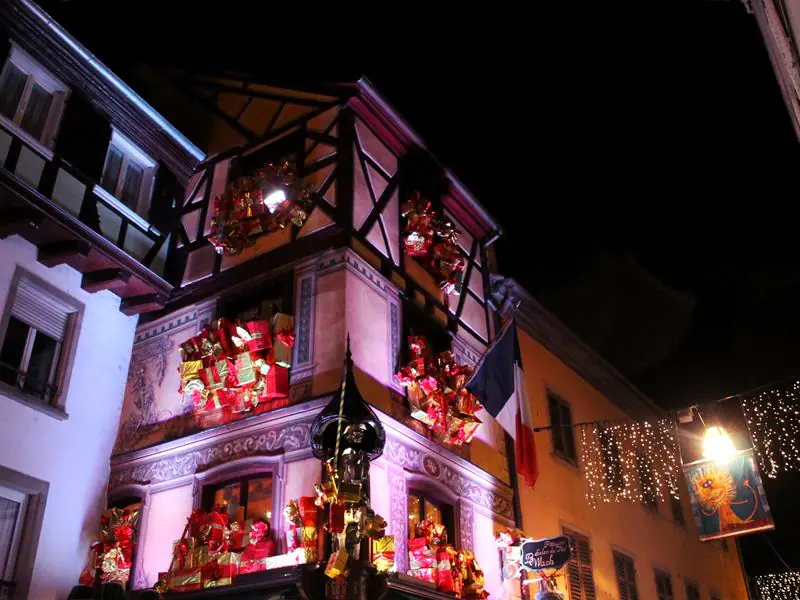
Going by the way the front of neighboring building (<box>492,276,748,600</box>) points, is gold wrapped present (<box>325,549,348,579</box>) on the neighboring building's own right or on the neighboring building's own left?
on the neighboring building's own right

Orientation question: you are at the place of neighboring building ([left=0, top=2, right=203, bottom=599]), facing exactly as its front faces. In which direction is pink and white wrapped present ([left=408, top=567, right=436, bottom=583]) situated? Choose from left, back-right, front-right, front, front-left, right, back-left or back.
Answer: front-left

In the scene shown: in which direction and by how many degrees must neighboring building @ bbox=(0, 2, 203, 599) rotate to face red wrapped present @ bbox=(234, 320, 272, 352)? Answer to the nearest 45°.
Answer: approximately 45° to its left

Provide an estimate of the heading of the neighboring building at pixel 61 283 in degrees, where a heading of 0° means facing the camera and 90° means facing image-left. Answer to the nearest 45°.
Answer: approximately 315°

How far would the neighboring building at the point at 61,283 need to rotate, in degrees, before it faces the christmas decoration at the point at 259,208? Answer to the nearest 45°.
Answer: approximately 45° to its left

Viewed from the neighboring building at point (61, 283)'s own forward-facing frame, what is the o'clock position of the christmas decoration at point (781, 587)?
The christmas decoration is roughly at 10 o'clock from the neighboring building.

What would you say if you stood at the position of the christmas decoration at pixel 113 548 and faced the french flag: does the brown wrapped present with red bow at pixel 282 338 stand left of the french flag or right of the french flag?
right
